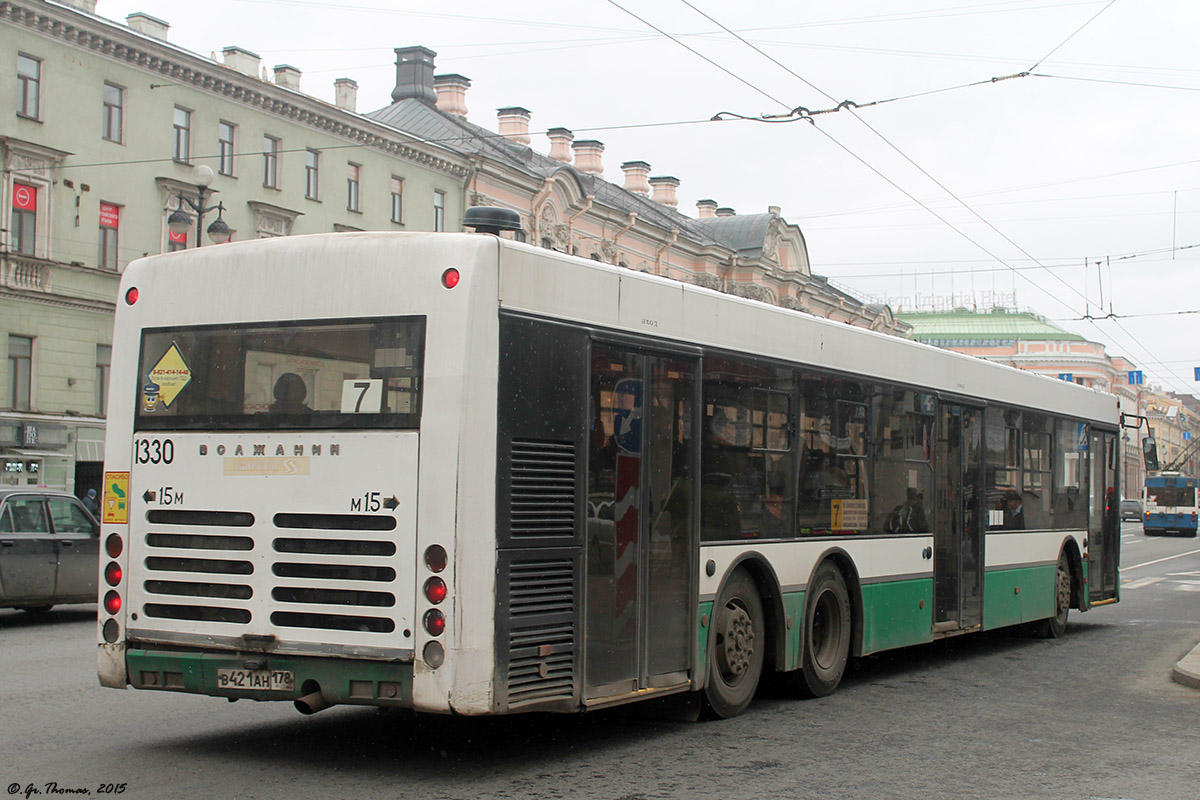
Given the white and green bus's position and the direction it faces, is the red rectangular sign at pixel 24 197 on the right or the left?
on its left

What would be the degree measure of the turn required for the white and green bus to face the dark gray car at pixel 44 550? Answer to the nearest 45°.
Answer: approximately 90° to its left

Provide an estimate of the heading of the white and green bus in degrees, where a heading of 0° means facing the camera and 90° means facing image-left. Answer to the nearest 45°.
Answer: approximately 225°
